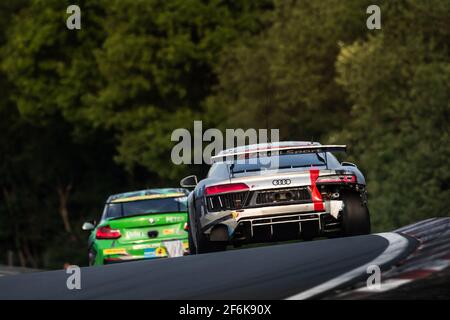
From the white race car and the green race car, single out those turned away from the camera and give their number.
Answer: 2

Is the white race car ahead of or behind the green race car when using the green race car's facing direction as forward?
behind

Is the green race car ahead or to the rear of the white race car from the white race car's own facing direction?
ahead

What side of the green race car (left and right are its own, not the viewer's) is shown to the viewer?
back

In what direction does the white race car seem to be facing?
away from the camera
